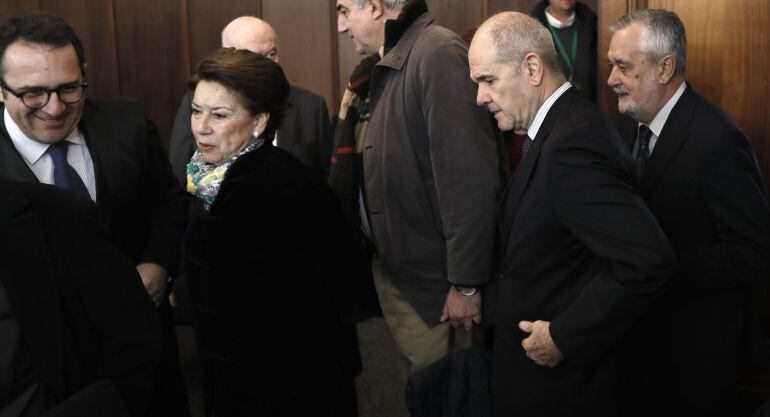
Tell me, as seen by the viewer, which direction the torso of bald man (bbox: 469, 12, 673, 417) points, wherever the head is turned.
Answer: to the viewer's left

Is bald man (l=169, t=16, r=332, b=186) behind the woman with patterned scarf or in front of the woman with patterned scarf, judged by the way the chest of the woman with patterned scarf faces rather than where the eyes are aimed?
behind

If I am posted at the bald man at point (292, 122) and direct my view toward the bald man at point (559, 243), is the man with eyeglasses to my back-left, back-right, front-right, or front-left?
front-right

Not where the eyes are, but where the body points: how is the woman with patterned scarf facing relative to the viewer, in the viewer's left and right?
facing the viewer and to the left of the viewer

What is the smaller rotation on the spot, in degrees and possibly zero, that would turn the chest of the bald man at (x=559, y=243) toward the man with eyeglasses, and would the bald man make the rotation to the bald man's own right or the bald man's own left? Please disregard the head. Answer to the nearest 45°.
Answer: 0° — they already face them

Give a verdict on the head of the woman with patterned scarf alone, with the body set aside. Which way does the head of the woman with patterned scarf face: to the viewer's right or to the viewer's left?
to the viewer's left

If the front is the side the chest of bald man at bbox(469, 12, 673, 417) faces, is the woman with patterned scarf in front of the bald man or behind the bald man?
in front

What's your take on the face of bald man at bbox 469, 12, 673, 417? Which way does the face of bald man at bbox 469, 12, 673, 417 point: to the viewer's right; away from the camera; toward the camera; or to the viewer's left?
to the viewer's left

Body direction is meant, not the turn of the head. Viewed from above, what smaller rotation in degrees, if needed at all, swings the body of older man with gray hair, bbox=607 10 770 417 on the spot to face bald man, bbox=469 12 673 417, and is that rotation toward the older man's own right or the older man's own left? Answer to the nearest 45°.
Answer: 0° — they already face them

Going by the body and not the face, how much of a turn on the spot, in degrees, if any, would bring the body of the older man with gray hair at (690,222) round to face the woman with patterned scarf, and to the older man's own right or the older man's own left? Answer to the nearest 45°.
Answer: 0° — they already face them

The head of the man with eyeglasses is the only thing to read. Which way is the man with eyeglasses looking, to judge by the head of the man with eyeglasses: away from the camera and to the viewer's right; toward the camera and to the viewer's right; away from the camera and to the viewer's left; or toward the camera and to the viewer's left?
toward the camera and to the viewer's right

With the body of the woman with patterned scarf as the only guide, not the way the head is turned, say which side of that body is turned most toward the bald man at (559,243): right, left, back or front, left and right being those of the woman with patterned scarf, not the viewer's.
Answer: left

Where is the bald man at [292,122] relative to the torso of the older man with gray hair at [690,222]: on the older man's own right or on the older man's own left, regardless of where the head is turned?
on the older man's own right

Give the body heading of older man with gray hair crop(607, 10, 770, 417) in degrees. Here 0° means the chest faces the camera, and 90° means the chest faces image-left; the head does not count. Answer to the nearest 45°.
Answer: approximately 45°
